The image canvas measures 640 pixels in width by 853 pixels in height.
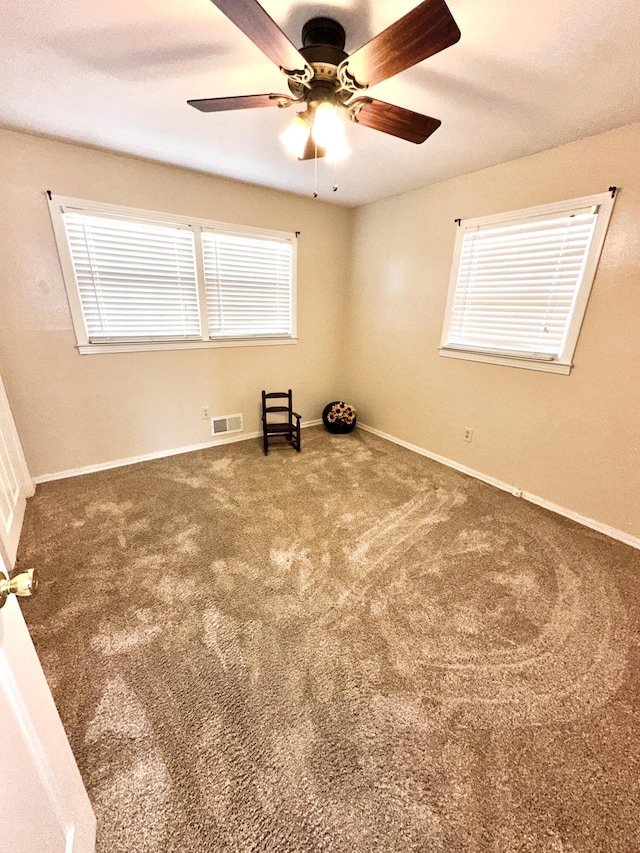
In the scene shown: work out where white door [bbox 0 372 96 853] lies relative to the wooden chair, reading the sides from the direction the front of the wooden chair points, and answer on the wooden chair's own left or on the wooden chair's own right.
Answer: on the wooden chair's own right

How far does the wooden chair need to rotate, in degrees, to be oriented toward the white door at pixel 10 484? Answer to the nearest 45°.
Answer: approximately 90° to its right

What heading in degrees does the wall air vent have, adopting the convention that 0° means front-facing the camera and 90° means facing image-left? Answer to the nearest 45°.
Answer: approximately 0°

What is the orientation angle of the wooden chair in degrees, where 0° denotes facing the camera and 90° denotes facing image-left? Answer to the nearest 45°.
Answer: approximately 315°

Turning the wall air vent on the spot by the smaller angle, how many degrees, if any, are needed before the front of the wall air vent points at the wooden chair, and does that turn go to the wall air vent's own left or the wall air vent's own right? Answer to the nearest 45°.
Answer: approximately 90° to the wall air vent's own left
